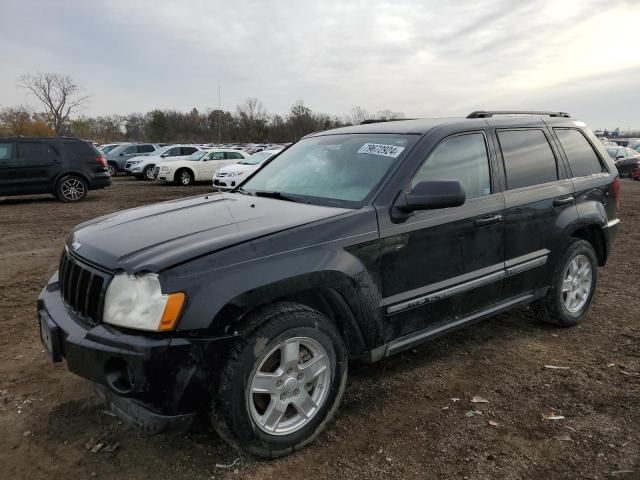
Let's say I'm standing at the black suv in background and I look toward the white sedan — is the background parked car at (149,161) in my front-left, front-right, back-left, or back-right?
front-left

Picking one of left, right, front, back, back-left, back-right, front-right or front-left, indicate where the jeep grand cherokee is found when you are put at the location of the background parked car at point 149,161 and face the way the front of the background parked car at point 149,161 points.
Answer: front-left

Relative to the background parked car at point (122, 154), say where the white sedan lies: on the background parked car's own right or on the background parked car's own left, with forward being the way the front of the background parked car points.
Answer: on the background parked car's own left

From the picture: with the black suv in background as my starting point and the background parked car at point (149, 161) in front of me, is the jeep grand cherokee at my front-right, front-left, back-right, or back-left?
back-right

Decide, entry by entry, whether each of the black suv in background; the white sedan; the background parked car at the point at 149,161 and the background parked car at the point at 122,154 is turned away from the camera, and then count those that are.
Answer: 0

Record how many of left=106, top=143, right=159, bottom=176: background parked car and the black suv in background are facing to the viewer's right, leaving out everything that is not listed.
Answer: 0

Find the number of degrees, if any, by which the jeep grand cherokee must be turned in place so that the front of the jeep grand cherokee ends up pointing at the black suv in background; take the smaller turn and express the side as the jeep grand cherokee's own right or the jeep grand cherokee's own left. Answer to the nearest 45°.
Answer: approximately 90° to the jeep grand cherokee's own right

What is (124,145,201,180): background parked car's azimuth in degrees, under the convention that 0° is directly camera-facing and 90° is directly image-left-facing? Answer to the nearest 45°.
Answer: approximately 45°

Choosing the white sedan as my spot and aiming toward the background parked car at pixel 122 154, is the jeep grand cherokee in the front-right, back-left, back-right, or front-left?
back-left

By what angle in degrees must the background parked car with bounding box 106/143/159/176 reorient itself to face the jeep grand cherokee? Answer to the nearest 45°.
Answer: approximately 45° to its left

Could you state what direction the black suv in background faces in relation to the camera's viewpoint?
facing to the left of the viewer

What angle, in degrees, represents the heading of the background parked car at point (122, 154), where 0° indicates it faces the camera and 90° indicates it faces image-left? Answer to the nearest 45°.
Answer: approximately 45°

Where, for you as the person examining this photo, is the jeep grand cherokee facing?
facing the viewer and to the left of the viewer

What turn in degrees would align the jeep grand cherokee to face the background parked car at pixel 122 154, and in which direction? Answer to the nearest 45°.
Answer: approximately 90° to its right
